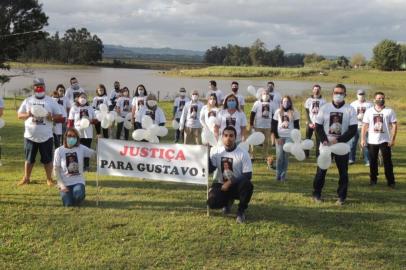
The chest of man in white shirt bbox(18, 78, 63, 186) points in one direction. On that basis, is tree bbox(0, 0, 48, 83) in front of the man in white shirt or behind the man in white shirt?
behind

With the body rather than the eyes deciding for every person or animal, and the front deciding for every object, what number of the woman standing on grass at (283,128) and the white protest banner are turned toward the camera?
2

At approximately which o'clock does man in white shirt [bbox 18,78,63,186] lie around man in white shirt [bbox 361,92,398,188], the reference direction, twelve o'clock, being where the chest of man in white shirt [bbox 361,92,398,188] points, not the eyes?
man in white shirt [bbox 18,78,63,186] is roughly at 2 o'clock from man in white shirt [bbox 361,92,398,188].

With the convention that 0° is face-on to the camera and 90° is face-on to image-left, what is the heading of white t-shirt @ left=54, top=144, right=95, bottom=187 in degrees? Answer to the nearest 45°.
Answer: approximately 0°

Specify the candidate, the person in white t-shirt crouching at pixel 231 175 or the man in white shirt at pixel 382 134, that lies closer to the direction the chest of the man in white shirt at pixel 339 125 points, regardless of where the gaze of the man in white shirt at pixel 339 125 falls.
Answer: the person in white t-shirt crouching

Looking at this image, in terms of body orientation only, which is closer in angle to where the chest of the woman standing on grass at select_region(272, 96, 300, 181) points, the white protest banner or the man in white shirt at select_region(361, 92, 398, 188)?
the white protest banner
